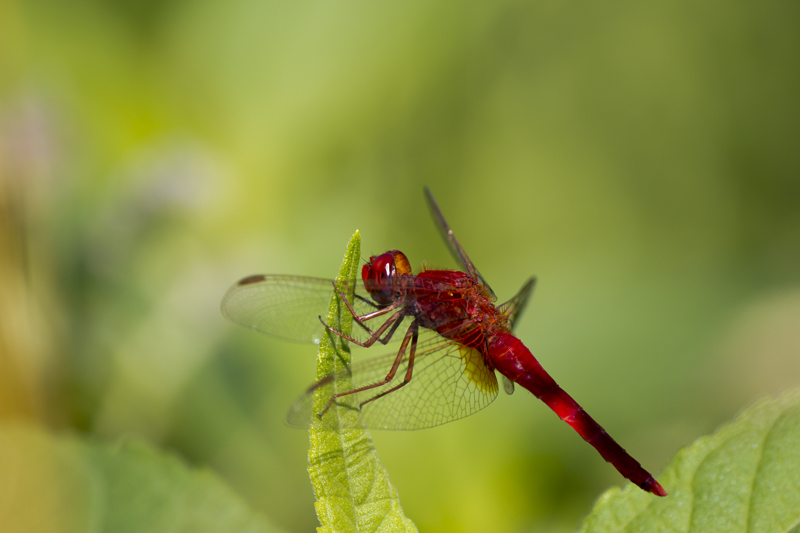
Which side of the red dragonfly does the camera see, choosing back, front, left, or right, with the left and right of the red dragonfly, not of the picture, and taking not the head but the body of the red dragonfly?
left

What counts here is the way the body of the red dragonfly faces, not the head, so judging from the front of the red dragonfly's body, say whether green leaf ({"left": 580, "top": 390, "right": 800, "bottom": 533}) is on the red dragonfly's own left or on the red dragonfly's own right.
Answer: on the red dragonfly's own left

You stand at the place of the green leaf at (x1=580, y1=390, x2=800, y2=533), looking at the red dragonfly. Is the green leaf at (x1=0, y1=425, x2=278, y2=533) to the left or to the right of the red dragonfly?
left
